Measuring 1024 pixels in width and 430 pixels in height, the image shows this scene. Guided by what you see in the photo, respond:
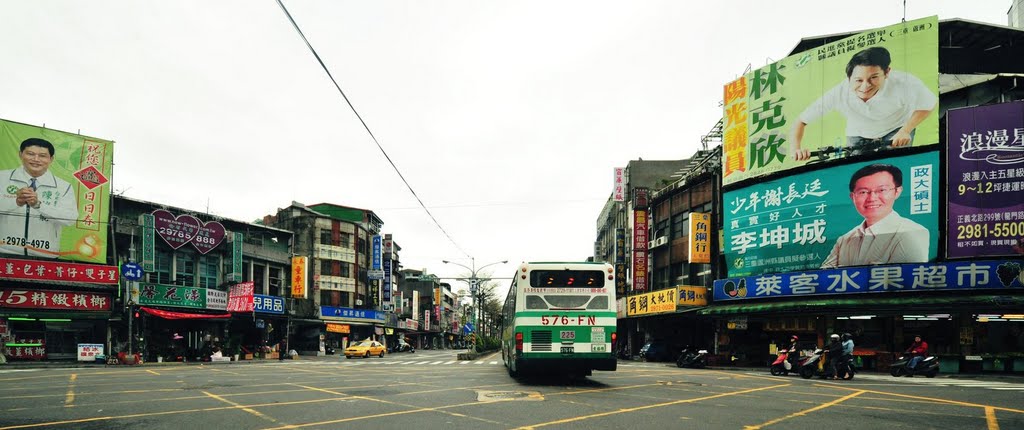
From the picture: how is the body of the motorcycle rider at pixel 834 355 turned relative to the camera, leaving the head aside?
to the viewer's left

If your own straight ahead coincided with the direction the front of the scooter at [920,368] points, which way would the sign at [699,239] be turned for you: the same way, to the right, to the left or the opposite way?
to the left

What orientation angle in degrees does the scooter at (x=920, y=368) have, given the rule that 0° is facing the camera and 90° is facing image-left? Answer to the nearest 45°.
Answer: approximately 90°

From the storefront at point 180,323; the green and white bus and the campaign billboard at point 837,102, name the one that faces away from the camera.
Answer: the green and white bus

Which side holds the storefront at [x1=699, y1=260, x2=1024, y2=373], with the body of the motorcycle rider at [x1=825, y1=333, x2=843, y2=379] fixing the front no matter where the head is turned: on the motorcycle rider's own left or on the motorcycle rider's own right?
on the motorcycle rider's own right

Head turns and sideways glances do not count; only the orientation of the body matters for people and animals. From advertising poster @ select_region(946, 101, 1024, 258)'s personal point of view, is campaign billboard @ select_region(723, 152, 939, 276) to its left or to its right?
on its right
